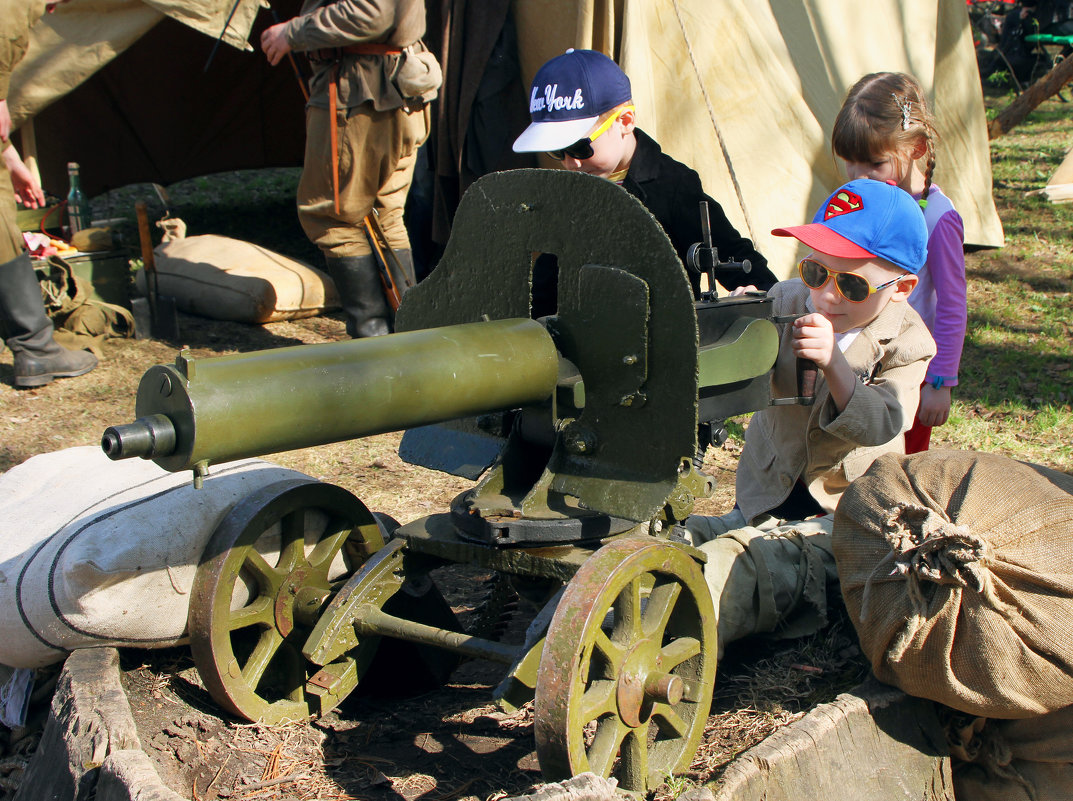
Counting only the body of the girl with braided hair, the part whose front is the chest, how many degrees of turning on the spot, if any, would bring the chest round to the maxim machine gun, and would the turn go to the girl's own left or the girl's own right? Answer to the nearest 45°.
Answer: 0° — they already face it

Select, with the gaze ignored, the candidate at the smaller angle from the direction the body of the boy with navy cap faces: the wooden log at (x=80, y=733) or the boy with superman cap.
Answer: the wooden log

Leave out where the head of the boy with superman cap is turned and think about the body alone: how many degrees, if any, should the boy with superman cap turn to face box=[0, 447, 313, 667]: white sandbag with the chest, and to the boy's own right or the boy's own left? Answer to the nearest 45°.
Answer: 0° — they already face it

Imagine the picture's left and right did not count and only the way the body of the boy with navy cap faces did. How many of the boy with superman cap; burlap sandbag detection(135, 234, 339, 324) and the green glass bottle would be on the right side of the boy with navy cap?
2

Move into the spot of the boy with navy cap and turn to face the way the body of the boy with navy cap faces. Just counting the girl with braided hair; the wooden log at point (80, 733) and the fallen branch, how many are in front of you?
1

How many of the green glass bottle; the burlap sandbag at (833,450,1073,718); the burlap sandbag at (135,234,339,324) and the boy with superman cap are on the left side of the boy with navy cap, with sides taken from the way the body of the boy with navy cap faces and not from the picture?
2

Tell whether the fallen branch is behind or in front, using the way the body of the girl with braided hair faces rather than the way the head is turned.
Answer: behind

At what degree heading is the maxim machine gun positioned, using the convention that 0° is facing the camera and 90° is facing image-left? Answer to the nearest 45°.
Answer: approximately 45°

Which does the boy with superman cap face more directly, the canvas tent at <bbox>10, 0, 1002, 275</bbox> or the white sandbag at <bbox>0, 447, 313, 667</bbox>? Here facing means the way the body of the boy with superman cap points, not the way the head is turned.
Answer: the white sandbag

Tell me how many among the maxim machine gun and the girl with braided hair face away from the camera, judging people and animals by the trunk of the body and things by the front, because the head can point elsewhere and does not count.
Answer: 0

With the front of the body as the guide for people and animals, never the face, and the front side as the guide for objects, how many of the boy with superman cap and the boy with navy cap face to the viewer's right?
0
